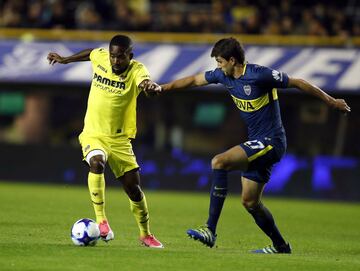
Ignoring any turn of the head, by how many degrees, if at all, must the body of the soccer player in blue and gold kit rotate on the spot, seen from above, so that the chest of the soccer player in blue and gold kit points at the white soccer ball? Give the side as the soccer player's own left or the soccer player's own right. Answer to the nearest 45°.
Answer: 0° — they already face it

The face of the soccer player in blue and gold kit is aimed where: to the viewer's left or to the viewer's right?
to the viewer's left

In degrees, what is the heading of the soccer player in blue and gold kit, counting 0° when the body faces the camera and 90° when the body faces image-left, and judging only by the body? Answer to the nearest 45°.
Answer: approximately 45°

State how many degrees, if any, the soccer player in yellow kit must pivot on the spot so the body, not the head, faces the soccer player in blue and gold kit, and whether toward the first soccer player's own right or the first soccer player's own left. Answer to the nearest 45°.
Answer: approximately 90° to the first soccer player's own left

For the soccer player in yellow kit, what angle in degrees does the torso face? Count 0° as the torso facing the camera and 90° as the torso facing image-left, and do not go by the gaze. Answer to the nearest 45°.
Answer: approximately 0°
